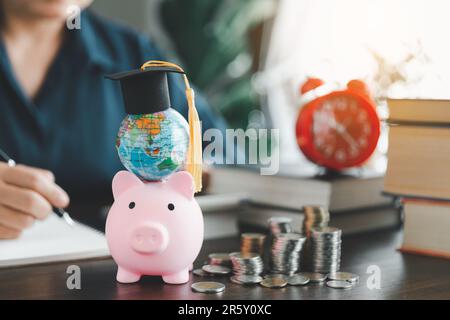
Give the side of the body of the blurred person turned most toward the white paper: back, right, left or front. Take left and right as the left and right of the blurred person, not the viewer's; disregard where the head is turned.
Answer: front

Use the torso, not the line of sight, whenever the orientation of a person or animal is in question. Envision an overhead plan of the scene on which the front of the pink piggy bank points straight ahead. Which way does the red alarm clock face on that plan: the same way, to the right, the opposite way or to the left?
the same way

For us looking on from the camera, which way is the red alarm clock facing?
facing the viewer

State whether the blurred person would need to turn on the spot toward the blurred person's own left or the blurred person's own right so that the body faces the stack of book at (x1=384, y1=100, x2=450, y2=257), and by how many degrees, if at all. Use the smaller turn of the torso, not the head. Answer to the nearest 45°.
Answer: approximately 45° to the blurred person's own left

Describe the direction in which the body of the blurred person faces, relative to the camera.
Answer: toward the camera

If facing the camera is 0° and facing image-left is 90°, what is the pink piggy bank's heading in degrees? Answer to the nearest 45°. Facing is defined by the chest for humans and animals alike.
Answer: approximately 0°

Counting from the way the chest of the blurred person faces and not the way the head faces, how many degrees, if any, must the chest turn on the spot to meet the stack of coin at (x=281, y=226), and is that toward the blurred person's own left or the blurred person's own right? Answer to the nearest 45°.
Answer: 0° — they already face it
